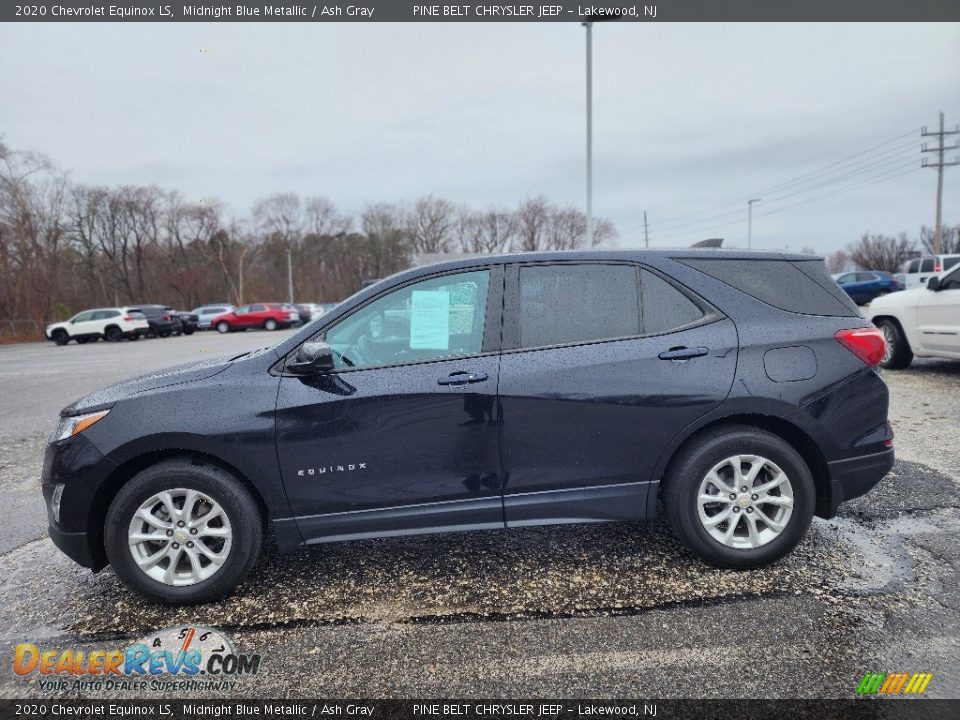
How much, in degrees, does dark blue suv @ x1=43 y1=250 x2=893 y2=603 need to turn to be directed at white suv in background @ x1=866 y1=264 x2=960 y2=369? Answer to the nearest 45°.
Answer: approximately 135° to its right

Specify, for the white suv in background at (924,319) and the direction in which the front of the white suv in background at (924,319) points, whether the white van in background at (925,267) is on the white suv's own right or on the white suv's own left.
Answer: on the white suv's own right

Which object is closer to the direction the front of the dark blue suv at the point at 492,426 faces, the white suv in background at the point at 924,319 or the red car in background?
the red car in background

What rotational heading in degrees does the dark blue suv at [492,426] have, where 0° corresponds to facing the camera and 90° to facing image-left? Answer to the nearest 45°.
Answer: approximately 90°

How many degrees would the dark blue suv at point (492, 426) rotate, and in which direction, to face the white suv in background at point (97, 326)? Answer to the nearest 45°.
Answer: approximately 45° to its right

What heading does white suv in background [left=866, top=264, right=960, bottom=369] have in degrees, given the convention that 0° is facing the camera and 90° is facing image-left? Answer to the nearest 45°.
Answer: approximately 90°
